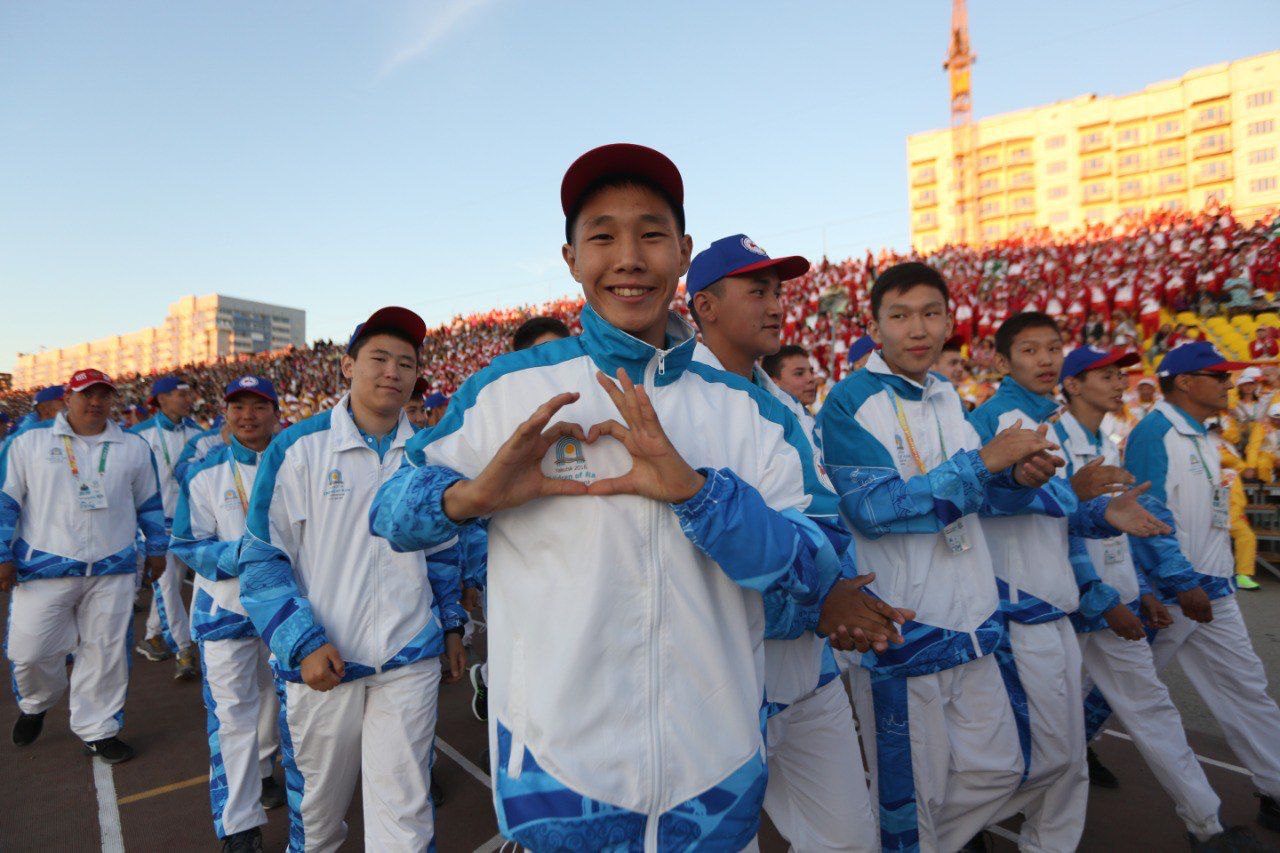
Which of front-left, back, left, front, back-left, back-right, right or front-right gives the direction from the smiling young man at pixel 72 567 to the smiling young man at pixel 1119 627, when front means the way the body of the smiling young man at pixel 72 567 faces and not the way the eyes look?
front-left

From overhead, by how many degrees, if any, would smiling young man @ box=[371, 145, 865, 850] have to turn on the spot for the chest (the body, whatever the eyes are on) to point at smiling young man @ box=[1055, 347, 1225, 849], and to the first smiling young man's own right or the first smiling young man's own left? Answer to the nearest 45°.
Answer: approximately 135° to the first smiling young man's own left

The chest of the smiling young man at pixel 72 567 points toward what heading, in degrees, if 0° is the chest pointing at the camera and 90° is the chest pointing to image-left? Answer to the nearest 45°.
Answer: approximately 0°

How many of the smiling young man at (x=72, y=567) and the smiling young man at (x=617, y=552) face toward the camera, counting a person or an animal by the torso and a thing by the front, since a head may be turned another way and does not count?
2

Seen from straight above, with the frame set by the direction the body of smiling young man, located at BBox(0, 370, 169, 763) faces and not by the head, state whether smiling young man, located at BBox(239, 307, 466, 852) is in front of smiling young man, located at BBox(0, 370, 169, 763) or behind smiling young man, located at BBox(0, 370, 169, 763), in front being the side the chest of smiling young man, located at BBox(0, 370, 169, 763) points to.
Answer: in front

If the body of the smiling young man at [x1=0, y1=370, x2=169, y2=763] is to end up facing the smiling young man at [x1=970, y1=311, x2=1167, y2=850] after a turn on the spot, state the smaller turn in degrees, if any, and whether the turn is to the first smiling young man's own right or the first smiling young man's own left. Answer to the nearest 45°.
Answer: approximately 45° to the first smiling young man's own left

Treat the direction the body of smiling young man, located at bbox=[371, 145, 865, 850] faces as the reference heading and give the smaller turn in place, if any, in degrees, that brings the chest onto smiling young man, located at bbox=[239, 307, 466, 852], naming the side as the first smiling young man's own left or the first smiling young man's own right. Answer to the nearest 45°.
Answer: approximately 135° to the first smiling young man's own right
